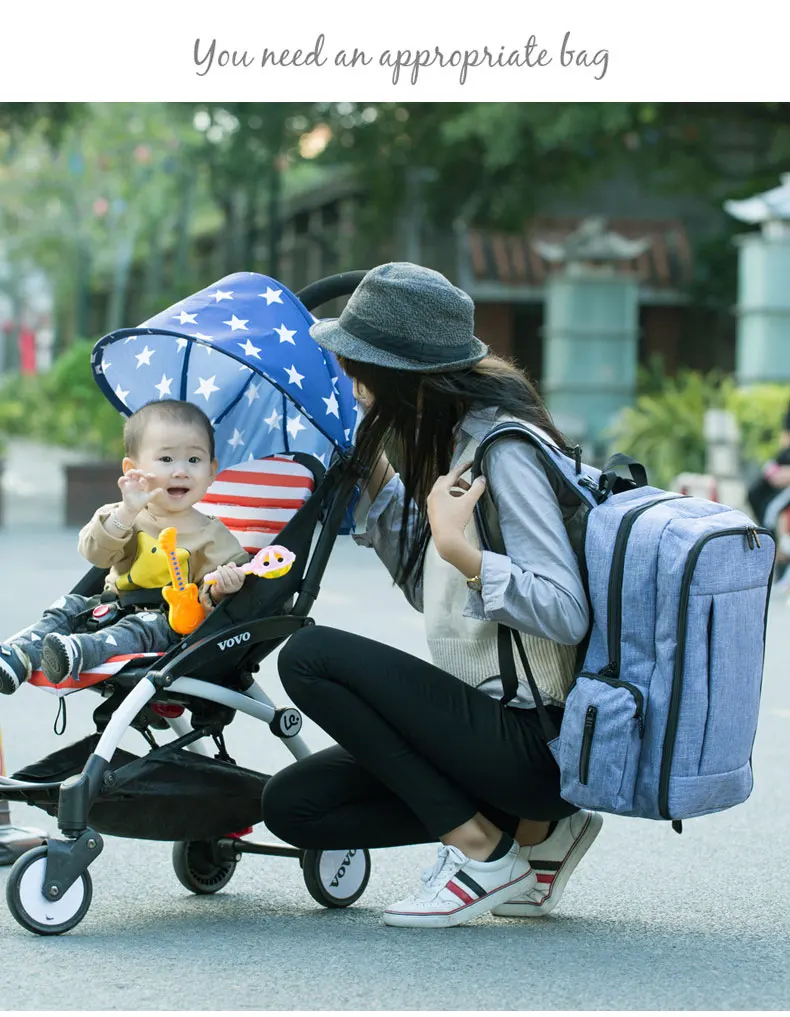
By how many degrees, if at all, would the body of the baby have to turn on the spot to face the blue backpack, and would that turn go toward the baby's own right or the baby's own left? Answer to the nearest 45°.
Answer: approximately 90° to the baby's own left

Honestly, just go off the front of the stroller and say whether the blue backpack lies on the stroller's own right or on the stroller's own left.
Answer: on the stroller's own left

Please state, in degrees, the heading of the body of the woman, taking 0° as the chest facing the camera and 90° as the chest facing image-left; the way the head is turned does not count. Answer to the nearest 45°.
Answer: approximately 90°

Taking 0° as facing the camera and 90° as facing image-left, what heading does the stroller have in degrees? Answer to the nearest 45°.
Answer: approximately 45°

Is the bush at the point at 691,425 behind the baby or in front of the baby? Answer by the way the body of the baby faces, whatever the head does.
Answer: behind

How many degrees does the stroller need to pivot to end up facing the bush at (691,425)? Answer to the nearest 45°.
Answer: approximately 135° to its right

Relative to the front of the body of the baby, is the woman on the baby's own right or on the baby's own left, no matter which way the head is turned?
on the baby's own left
